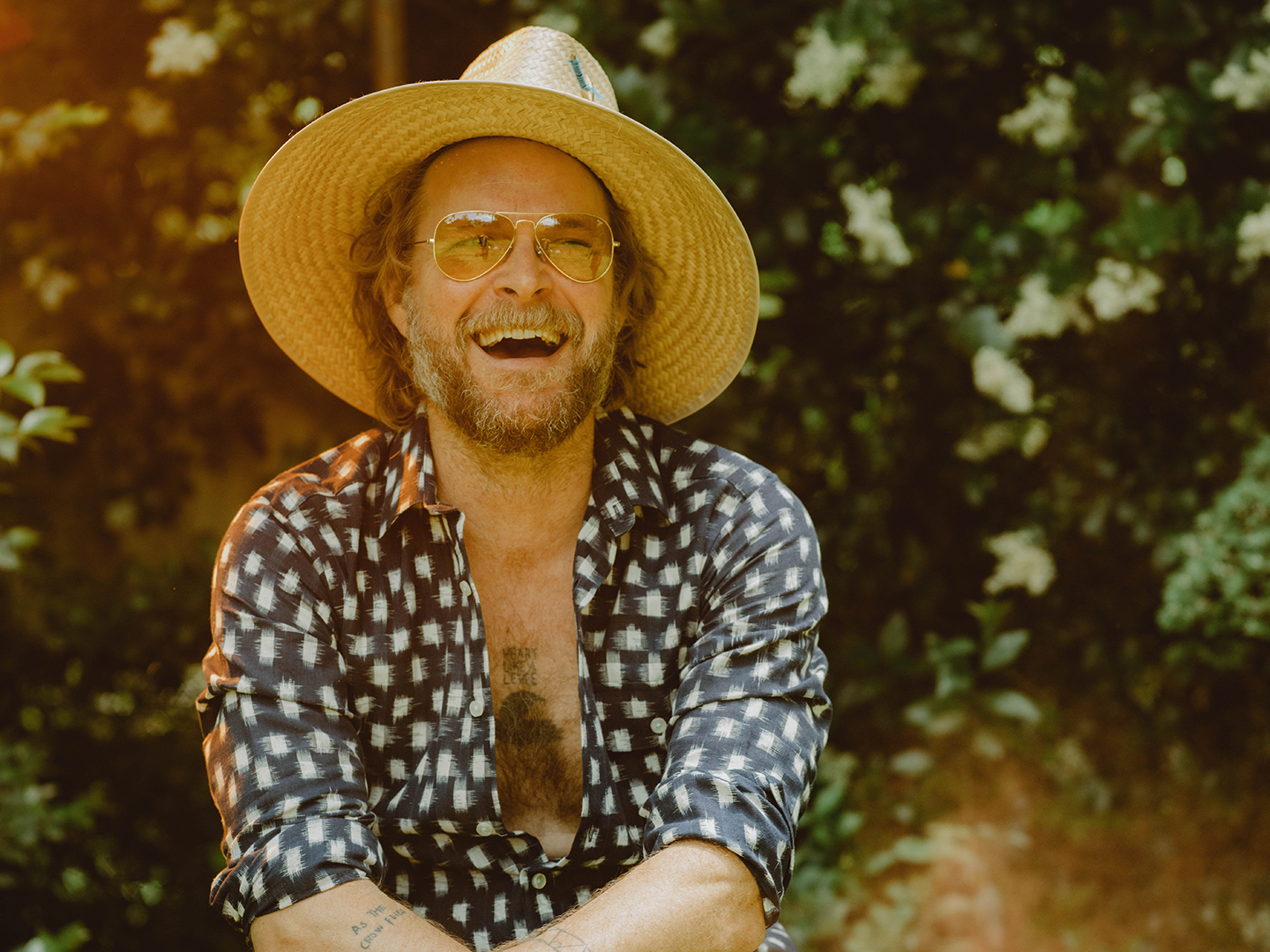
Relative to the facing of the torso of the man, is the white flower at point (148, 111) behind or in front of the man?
behind

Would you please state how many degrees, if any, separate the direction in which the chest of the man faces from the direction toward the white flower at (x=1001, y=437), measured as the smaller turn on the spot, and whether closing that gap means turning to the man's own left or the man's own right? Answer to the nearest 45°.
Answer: approximately 135° to the man's own left

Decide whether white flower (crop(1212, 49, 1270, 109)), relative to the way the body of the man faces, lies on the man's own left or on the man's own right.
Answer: on the man's own left

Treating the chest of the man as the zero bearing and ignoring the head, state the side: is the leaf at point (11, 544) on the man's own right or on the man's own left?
on the man's own right

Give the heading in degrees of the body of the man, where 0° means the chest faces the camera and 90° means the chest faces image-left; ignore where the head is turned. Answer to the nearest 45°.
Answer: approximately 0°

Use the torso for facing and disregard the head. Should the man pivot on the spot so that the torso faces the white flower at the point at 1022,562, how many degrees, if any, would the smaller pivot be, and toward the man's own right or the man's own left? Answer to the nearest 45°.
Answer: approximately 135° to the man's own left
